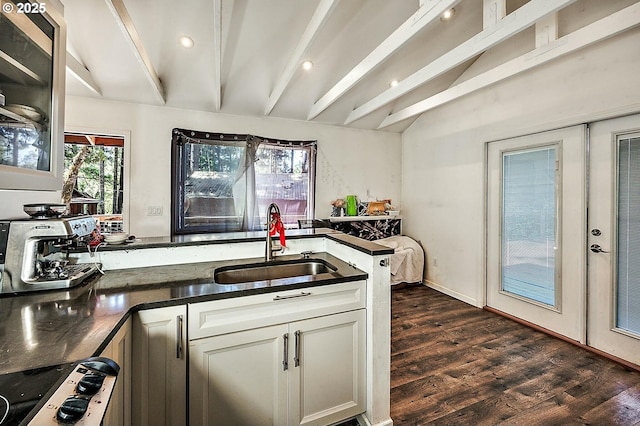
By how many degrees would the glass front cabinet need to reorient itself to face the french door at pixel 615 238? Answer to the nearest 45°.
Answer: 0° — it already faces it

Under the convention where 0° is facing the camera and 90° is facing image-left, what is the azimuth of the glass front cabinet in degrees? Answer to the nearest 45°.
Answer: approximately 315°

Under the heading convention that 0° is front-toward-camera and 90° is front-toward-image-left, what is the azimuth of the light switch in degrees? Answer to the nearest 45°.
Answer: approximately 0°

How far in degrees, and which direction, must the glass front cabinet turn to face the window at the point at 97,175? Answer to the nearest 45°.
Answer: approximately 135° to its left

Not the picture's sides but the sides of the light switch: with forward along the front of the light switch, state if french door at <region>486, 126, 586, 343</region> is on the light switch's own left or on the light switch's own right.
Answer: on the light switch's own left

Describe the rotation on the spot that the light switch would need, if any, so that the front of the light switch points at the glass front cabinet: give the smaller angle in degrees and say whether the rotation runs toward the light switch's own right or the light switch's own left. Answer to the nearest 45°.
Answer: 0° — it already faces it

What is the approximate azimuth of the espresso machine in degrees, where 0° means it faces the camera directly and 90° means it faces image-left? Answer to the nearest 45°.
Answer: approximately 315°

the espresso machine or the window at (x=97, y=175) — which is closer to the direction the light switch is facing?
the espresso machine

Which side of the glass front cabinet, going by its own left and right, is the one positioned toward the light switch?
left
